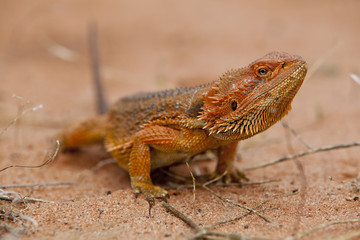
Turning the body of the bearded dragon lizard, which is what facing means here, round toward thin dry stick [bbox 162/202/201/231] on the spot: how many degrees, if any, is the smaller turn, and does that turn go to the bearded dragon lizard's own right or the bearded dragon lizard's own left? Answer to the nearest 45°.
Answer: approximately 45° to the bearded dragon lizard's own right

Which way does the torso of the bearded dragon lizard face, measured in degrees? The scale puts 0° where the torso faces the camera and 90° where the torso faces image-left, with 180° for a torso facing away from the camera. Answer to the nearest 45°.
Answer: approximately 315°
